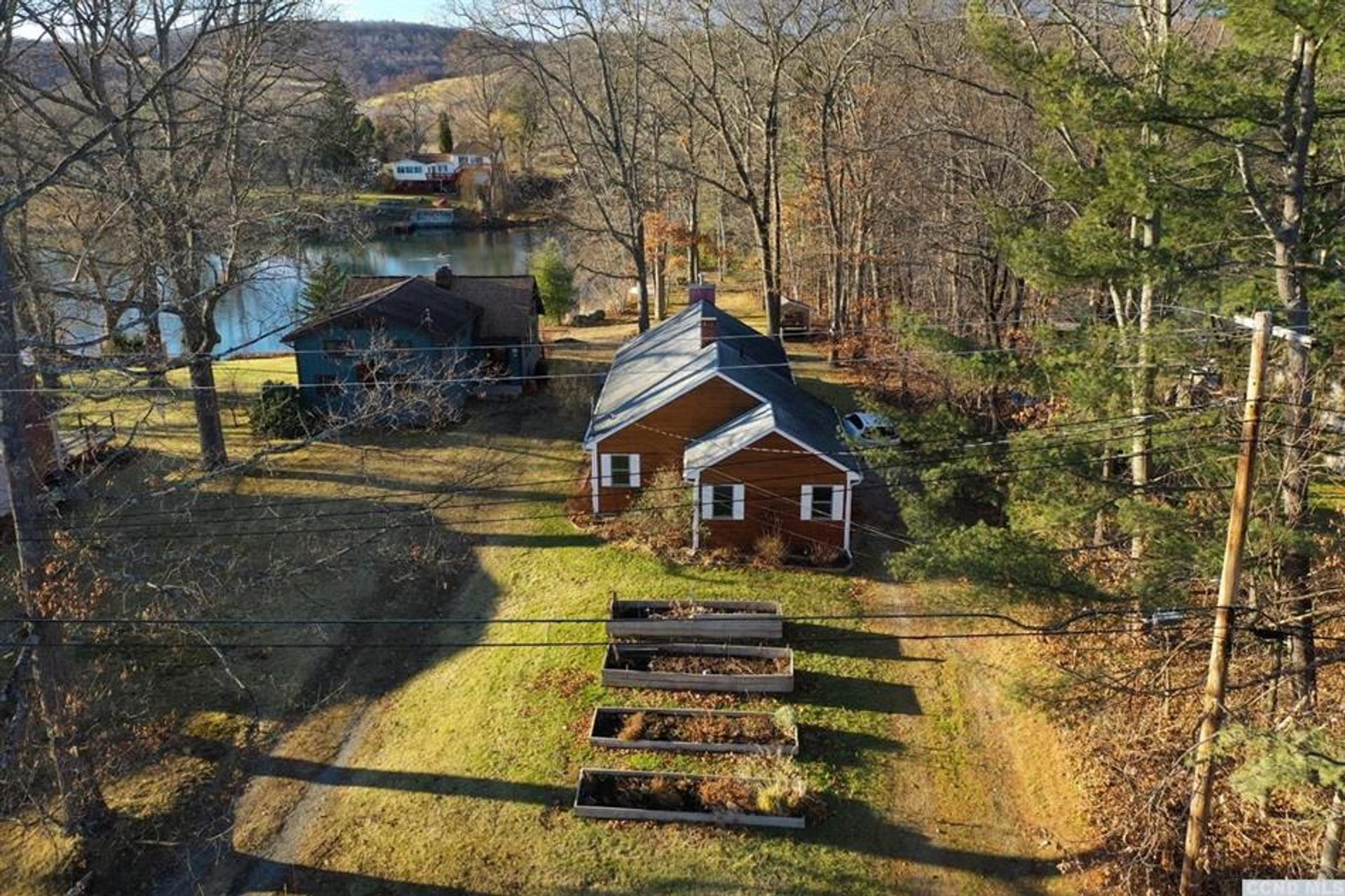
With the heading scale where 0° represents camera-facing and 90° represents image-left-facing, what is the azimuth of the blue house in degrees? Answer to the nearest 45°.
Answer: approximately 0°

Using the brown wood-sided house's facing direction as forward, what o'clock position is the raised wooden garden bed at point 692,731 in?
The raised wooden garden bed is roughly at 12 o'clock from the brown wood-sided house.

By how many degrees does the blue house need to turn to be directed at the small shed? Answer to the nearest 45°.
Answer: approximately 135° to its left

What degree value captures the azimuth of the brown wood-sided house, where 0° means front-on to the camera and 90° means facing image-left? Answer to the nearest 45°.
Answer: approximately 0°

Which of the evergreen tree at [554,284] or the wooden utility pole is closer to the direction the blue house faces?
the wooden utility pole

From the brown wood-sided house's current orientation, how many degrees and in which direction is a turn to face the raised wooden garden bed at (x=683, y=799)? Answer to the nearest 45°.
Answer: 0° — it already faces it

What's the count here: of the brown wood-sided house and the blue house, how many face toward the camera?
2

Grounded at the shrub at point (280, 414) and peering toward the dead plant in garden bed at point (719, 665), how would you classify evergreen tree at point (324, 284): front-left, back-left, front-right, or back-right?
back-left

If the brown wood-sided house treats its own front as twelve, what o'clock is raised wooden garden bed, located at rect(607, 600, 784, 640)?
The raised wooden garden bed is roughly at 12 o'clock from the brown wood-sided house.

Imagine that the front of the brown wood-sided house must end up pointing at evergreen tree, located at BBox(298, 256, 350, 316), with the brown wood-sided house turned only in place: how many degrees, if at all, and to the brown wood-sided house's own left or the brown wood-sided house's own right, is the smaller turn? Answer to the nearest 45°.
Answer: approximately 135° to the brown wood-sided house's own right

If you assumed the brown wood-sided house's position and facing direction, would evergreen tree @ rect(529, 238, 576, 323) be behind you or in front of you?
behind
